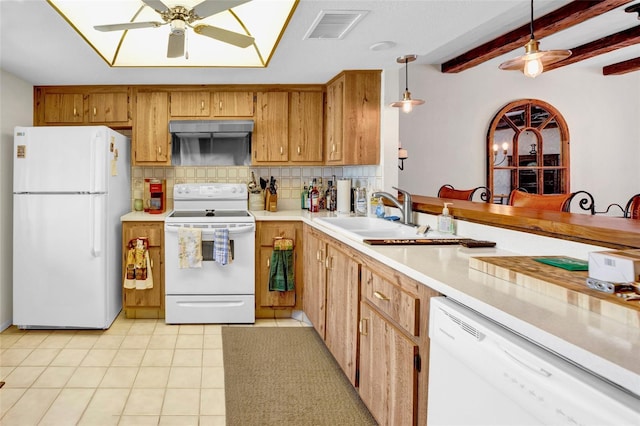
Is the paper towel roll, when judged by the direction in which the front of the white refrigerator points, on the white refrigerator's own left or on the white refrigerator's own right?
on the white refrigerator's own left

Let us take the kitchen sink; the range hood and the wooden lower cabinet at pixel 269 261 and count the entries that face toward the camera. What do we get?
2

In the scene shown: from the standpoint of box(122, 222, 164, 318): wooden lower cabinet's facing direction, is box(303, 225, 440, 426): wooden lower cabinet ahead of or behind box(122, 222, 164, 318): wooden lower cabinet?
ahead

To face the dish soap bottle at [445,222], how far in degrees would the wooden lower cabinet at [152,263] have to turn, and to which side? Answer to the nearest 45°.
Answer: approximately 45° to its left

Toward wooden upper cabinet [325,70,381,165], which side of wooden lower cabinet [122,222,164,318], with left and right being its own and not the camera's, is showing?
left

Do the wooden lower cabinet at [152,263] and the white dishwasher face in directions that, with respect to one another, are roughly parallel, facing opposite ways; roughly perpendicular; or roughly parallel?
roughly perpendicular

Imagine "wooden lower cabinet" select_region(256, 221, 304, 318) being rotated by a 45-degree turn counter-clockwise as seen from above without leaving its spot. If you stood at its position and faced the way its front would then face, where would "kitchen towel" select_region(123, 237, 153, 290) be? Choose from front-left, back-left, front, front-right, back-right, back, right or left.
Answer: back-right

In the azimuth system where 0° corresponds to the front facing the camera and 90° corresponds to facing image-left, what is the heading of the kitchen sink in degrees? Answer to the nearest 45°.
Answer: approximately 90°

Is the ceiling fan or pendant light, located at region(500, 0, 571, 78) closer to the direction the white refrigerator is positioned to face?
the ceiling fan
